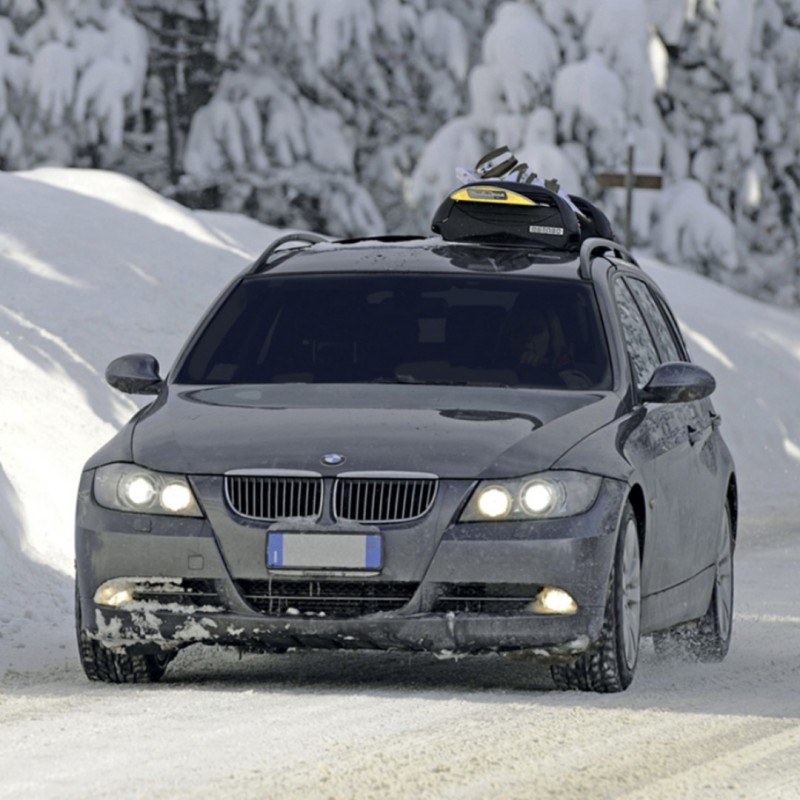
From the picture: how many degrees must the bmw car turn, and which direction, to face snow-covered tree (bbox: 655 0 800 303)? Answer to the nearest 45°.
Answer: approximately 180°

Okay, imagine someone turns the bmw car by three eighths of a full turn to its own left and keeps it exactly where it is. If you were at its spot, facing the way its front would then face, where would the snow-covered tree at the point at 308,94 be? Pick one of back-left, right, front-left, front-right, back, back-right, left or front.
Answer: front-left

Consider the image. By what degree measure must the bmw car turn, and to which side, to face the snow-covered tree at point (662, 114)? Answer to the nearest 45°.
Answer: approximately 180°

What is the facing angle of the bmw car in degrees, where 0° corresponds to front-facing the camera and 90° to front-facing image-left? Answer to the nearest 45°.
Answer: approximately 0°

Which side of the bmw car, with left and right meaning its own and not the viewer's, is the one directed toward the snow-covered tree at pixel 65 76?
back

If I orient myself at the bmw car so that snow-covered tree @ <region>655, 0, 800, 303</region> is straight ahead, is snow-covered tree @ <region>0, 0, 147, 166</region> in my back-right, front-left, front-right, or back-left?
front-left
